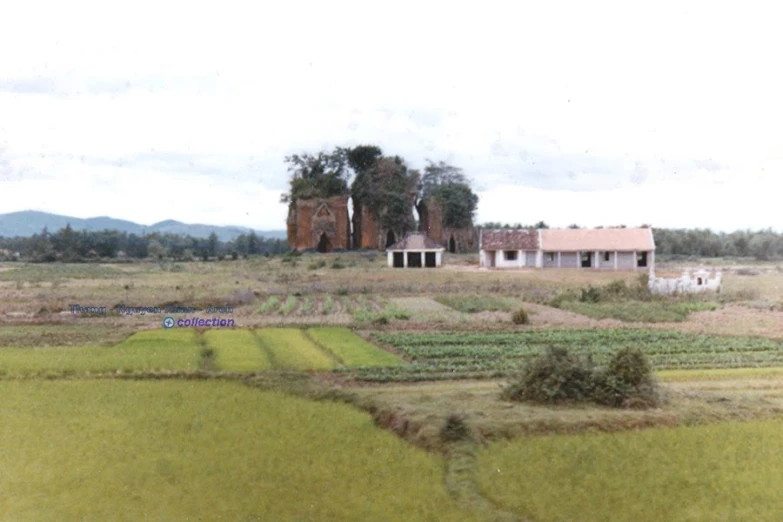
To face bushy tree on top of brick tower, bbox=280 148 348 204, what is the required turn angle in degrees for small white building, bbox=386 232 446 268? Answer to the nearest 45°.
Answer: approximately 135° to its right

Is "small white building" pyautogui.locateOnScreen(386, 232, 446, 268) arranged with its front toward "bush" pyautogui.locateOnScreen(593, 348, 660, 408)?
yes

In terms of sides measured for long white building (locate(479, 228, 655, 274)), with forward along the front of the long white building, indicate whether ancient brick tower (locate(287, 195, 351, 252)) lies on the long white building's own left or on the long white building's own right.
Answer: on the long white building's own right

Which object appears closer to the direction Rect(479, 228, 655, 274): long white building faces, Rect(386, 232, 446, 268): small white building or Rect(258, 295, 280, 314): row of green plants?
the row of green plants

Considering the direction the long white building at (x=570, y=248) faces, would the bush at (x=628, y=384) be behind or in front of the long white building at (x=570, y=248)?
in front

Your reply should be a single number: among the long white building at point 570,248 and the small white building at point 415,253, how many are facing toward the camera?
2

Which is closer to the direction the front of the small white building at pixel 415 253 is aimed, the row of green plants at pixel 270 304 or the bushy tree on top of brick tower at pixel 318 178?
the row of green plants

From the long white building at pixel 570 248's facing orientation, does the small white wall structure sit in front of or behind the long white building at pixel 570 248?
in front

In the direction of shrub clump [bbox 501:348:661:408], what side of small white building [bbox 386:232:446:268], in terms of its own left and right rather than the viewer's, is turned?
front

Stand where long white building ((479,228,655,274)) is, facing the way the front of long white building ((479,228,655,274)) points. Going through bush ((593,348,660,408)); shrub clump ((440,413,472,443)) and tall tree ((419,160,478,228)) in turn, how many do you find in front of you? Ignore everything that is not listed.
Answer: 2

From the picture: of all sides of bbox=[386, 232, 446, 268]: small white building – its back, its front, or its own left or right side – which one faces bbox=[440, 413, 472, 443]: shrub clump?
front

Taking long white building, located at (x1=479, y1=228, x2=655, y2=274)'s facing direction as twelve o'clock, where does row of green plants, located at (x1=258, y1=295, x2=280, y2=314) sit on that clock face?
The row of green plants is roughly at 1 o'clock from the long white building.

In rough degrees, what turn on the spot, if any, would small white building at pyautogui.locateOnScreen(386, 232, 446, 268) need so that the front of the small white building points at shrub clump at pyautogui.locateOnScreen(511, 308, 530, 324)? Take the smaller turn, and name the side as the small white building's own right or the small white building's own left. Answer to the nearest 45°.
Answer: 0° — it already faces it

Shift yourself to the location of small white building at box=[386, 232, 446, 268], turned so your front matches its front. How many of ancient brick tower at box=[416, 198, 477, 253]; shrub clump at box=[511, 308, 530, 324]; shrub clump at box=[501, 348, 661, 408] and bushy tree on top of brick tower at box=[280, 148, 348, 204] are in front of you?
2

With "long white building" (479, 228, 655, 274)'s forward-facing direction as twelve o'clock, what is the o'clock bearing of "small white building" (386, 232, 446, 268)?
"small white building" (386, 232, 446, 268) is roughly at 3 o'clock from "long white building" (479, 228, 655, 274).

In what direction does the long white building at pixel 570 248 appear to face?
toward the camera

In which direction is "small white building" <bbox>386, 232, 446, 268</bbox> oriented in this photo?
toward the camera
